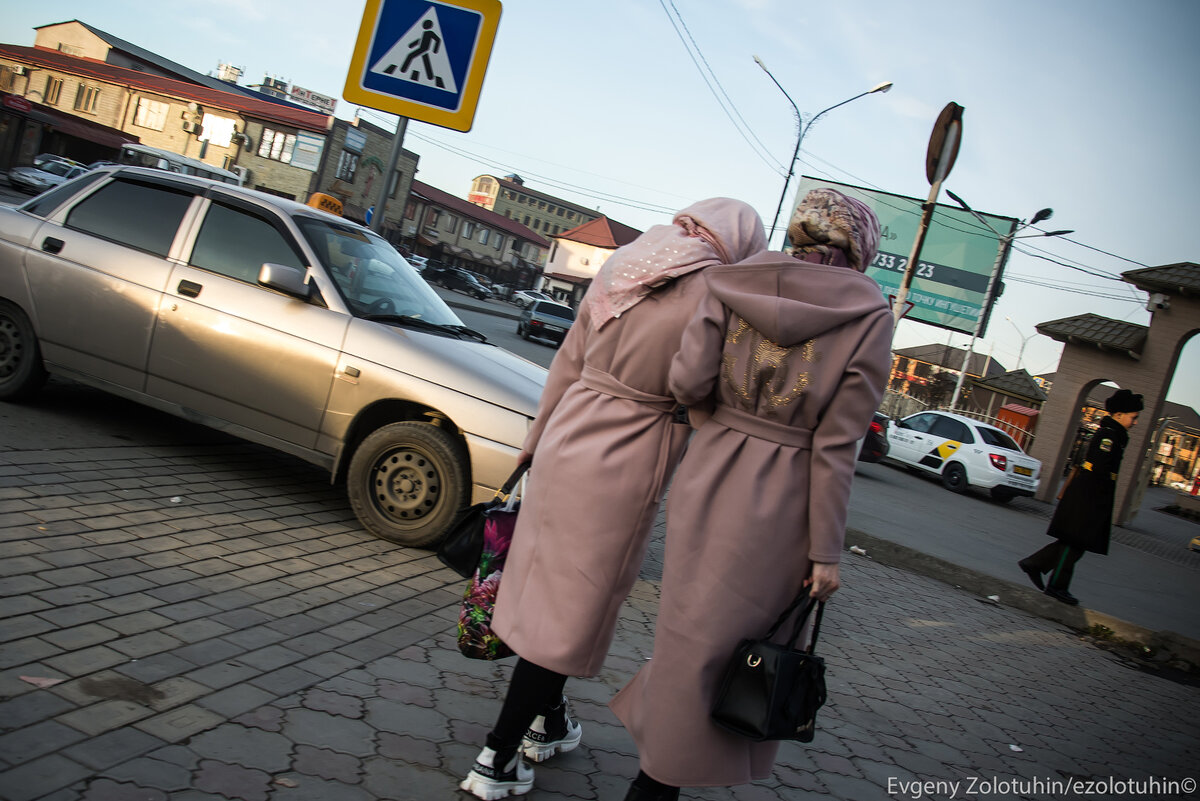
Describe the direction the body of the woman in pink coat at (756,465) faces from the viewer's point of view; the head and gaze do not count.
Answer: away from the camera

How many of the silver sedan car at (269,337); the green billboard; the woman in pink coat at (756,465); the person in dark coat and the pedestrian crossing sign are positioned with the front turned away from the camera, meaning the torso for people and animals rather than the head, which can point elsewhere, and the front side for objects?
1

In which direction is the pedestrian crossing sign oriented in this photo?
toward the camera

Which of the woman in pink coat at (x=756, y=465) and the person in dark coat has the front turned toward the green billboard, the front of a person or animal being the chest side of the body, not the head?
the woman in pink coat

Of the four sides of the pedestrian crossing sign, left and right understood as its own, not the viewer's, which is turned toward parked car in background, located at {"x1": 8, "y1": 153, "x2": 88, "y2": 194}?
back

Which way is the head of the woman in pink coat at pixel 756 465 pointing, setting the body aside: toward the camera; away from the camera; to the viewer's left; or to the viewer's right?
away from the camera

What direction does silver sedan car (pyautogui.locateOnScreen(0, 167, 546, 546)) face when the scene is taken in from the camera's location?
facing the viewer and to the right of the viewer

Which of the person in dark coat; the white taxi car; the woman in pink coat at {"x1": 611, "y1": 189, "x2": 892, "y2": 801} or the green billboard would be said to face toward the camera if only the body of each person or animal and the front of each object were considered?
the green billboard

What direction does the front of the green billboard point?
toward the camera

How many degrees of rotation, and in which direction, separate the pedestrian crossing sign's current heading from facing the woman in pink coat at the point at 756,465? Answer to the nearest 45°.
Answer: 0° — it already faces them

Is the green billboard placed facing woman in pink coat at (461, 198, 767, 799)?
yes
